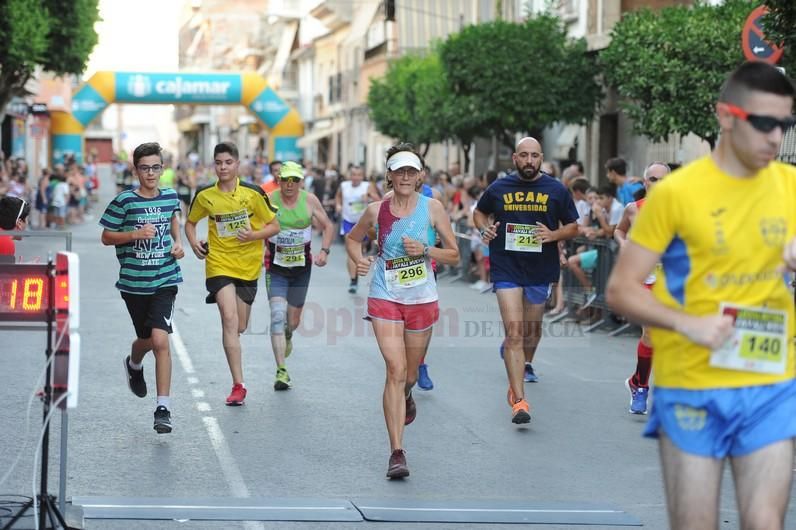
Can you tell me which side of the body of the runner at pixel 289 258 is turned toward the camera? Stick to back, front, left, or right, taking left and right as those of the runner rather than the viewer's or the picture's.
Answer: front

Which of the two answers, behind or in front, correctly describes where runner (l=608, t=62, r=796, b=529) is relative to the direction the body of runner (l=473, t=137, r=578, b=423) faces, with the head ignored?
in front

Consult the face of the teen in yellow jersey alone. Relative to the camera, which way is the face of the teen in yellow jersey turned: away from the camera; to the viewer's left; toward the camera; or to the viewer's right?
toward the camera

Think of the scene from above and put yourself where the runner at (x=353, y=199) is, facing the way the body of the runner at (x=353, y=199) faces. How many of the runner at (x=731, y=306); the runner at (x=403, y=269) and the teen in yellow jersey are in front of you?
3

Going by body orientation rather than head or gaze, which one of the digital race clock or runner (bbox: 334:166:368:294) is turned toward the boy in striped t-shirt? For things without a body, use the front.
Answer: the runner

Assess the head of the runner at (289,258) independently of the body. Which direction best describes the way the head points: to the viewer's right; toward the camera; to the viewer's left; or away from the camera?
toward the camera

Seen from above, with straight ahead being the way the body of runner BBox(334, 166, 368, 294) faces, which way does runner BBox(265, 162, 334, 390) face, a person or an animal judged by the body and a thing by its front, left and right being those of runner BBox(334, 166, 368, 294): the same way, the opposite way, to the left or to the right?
the same way

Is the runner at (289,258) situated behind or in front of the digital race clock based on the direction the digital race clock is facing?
behind

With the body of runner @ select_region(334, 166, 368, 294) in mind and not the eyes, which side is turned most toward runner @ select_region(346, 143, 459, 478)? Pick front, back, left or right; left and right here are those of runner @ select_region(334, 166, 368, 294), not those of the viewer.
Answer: front

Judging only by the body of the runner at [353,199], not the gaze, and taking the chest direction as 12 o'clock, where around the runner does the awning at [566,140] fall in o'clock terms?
The awning is roughly at 7 o'clock from the runner.

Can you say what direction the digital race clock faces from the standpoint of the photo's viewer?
facing the viewer

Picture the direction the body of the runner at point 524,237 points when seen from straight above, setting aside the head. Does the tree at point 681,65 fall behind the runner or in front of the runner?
behind

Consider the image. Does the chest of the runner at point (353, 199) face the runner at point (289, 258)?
yes

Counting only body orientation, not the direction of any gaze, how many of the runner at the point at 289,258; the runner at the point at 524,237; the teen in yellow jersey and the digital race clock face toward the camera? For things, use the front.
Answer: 4

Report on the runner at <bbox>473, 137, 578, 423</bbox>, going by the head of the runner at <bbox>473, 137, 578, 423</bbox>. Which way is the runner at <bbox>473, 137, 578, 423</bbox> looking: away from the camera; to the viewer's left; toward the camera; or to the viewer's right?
toward the camera

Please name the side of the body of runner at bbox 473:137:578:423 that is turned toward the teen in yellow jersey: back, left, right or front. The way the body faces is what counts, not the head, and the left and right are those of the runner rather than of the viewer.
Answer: right

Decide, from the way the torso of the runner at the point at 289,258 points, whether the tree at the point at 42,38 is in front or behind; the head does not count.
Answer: behind

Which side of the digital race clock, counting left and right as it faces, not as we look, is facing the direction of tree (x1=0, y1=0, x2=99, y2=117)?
back
